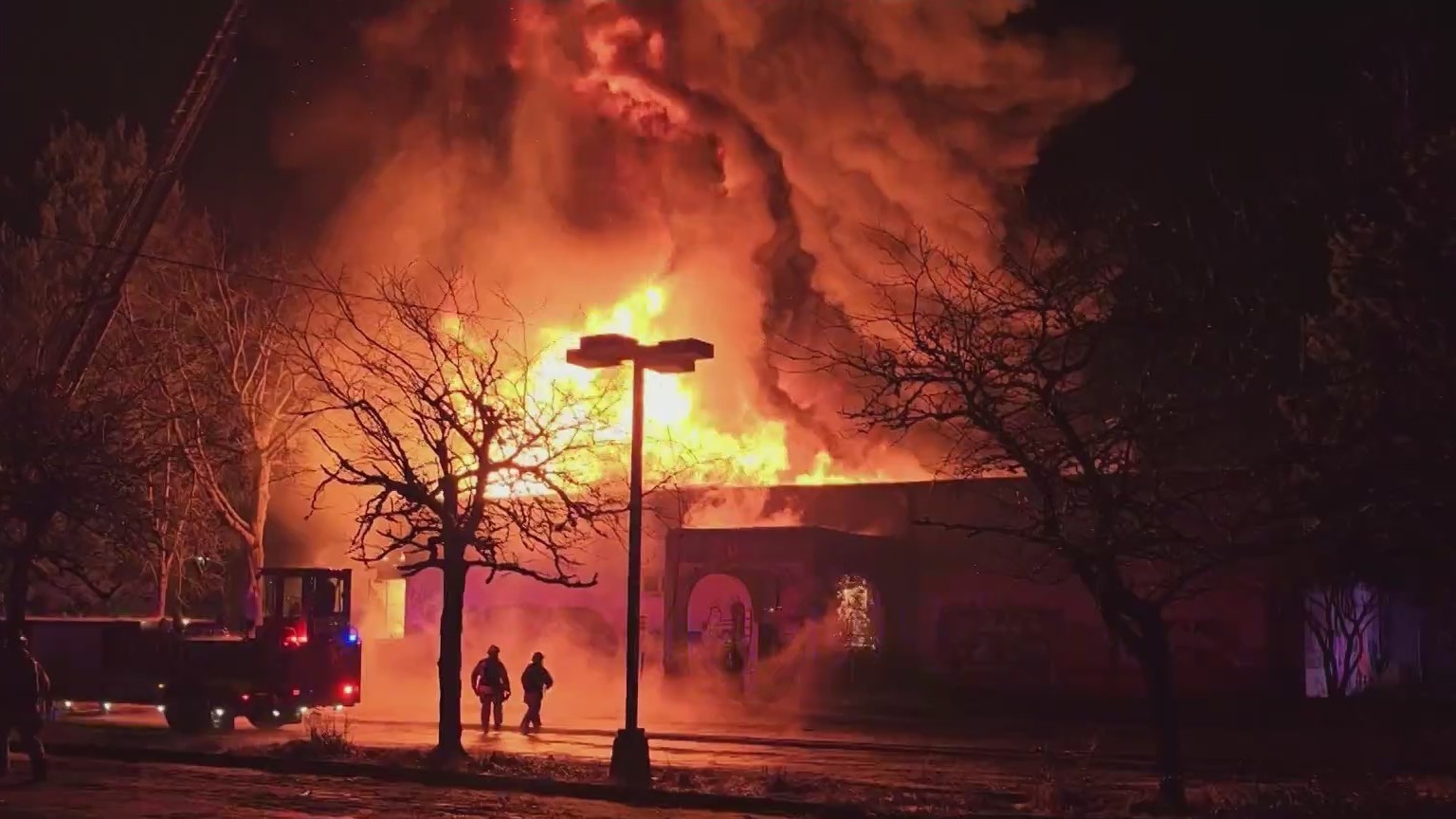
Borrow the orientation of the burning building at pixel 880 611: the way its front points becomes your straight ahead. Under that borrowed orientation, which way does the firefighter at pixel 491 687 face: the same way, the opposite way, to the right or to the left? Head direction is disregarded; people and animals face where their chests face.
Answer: the opposite way

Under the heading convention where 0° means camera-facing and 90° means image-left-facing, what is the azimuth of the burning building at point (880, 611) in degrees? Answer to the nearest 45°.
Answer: approximately 0°

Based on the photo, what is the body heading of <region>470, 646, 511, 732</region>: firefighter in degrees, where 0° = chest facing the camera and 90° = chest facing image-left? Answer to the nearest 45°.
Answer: approximately 180°

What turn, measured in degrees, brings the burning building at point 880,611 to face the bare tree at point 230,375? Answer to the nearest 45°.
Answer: approximately 90° to its right

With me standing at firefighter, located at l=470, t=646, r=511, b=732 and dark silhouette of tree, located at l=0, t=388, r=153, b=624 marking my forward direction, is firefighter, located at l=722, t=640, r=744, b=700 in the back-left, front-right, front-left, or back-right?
back-right

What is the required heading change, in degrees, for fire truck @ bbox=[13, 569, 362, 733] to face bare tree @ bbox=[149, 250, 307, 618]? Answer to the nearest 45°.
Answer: approximately 90° to its left

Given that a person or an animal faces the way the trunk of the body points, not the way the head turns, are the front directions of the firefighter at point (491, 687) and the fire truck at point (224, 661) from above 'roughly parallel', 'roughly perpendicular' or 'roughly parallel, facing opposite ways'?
roughly perpendicular

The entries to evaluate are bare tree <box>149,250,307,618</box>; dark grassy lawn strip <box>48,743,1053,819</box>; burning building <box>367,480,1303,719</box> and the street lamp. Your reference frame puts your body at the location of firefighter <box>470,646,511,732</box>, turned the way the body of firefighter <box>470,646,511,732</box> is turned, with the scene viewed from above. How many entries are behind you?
2

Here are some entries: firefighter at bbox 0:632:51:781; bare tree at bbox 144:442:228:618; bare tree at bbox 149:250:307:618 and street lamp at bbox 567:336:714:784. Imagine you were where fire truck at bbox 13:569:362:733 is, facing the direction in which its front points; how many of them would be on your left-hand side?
2

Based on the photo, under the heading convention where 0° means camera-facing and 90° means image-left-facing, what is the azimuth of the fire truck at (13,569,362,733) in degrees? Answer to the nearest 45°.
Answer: approximately 270°

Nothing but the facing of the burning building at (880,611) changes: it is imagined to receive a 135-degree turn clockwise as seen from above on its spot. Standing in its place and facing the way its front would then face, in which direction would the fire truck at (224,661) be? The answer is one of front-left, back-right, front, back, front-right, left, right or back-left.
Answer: left

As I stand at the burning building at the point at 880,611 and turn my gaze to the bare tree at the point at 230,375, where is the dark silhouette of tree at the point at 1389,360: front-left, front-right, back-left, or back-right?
back-left

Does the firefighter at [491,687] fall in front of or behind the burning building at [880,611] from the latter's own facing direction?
in front

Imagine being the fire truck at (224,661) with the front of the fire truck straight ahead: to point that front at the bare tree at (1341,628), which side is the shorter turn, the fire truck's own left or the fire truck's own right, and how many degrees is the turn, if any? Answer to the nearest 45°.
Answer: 0° — it already faces it
